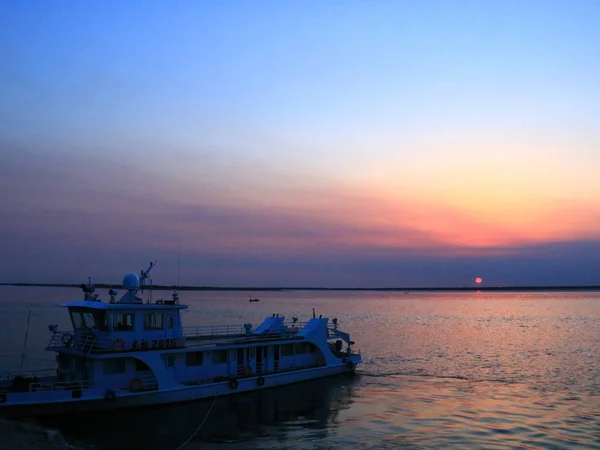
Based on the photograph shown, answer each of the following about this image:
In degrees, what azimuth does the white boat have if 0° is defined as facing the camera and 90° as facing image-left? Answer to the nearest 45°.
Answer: approximately 45°
